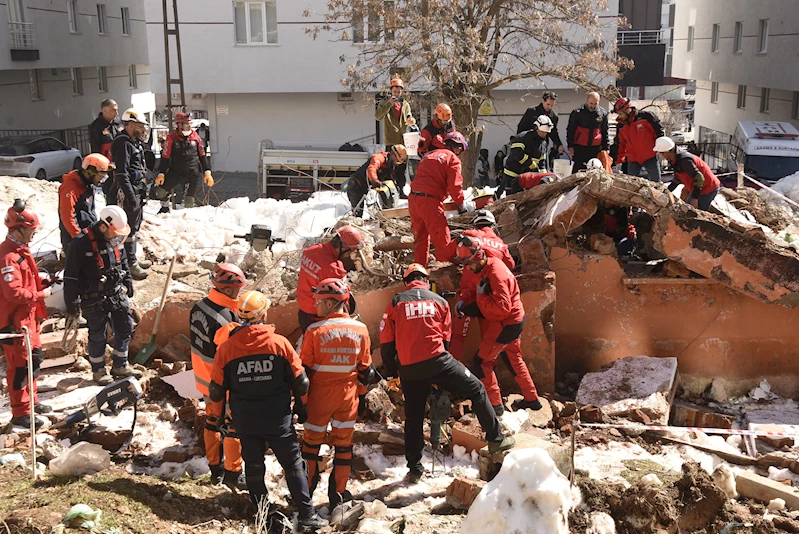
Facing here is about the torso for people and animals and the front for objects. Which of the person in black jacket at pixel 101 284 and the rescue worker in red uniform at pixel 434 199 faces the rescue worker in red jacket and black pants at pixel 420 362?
the person in black jacket

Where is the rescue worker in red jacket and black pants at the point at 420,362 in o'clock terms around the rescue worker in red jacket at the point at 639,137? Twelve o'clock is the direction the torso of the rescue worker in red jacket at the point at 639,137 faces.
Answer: the rescue worker in red jacket and black pants at the point at 420,362 is roughly at 11 o'clock from the rescue worker in red jacket at the point at 639,137.

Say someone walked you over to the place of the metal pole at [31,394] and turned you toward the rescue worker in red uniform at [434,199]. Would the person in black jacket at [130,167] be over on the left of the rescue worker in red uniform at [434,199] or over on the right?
left

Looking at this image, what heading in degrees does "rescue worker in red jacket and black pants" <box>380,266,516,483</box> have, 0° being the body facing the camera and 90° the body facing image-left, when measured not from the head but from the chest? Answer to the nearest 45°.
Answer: approximately 180°

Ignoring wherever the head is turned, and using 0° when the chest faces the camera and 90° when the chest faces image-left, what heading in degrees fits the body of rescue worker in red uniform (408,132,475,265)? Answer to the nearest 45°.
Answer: approximately 225°

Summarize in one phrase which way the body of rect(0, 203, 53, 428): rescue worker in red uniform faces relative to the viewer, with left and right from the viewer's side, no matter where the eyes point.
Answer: facing to the right of the viewer

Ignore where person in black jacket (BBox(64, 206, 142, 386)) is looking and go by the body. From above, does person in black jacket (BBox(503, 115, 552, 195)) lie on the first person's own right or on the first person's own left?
on the first person's own left

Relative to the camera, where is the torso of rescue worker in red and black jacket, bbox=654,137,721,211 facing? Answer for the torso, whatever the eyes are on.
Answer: to the viewer's left

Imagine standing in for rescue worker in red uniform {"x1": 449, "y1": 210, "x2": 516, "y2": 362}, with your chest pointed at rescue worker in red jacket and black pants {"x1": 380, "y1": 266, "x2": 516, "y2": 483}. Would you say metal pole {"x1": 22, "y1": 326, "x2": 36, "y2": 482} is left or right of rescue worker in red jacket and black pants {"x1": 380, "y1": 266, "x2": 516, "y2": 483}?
right

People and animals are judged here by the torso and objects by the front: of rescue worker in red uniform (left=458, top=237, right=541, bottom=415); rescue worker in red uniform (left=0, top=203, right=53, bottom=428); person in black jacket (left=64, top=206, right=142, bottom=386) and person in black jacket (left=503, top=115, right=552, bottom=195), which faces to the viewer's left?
rescue worker in red uniform (left=458, top=237, right=541, bottom=415)

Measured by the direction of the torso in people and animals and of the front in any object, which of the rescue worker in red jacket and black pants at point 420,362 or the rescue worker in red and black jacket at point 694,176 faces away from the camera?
the rescue worker in red jacket and black pants at point 420,362

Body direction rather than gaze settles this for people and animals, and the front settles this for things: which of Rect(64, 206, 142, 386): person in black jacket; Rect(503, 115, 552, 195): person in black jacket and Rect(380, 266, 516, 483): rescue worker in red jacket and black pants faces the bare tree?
the rescue worker in red jacket and black pants
